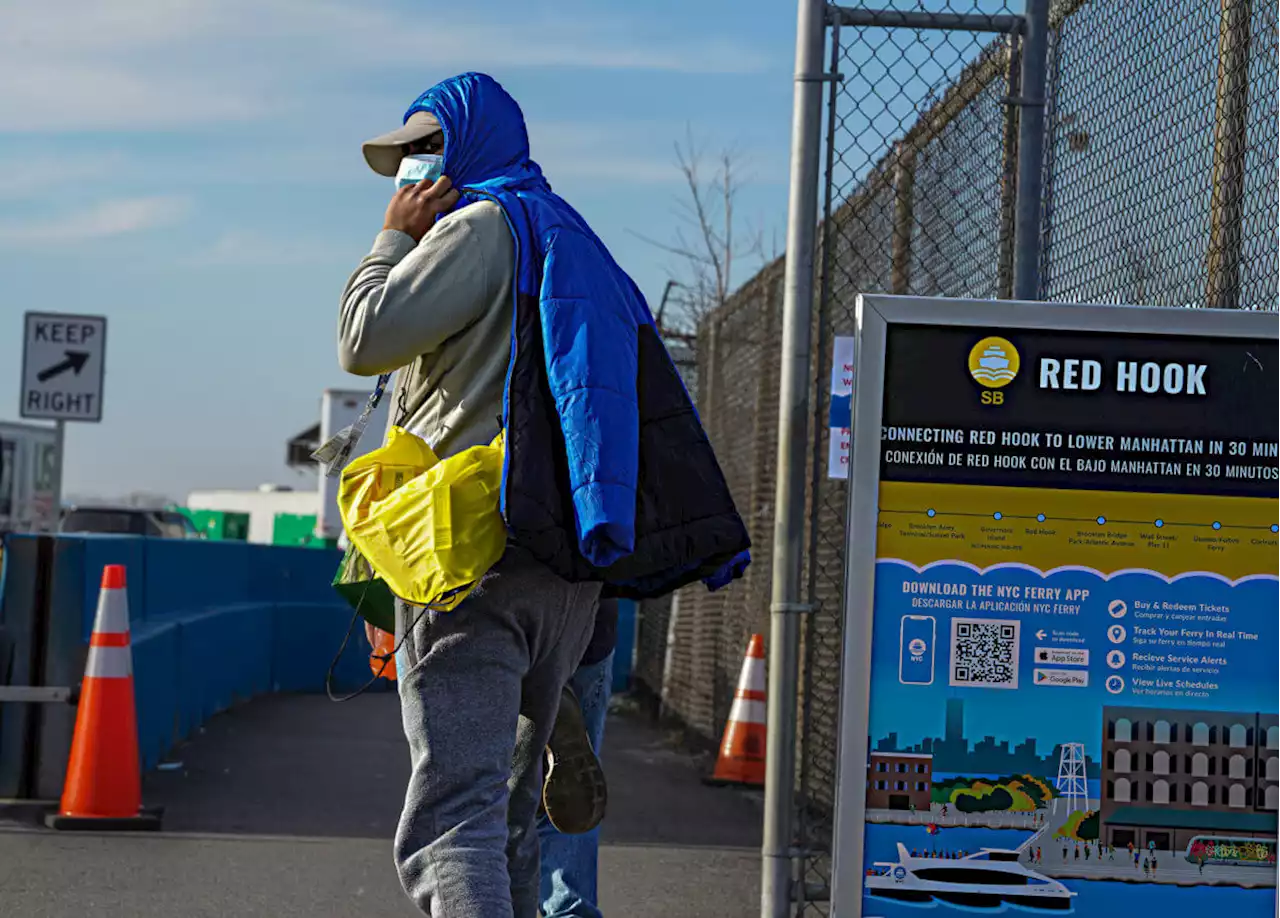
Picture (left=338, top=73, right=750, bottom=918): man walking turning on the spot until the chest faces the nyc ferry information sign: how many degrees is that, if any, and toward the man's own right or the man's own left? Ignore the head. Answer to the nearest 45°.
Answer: approximately 180°

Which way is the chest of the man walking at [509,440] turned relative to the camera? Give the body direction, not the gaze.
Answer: to the viewer's left

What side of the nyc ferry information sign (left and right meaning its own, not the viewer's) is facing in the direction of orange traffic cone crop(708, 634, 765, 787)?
back

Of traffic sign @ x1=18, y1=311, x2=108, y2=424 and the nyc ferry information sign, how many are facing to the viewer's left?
0

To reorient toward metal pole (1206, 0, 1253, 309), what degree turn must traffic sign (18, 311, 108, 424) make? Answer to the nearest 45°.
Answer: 0° — it already faces it

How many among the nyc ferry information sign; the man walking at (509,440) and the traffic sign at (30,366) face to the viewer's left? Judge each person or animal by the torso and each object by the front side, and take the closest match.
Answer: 1

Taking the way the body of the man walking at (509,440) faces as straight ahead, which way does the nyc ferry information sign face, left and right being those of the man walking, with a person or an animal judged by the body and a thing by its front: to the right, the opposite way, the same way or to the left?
to the left

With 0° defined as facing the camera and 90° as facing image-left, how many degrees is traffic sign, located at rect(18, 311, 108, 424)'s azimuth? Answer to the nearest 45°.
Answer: approximately 0°

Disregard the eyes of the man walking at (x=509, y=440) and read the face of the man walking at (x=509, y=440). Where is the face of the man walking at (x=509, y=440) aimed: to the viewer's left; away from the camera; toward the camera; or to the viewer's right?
to the viewer's left

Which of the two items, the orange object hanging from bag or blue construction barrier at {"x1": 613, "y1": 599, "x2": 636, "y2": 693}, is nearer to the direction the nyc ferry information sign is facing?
the orange object hanging from bag

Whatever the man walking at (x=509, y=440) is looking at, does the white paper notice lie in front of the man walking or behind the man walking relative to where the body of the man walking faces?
behind

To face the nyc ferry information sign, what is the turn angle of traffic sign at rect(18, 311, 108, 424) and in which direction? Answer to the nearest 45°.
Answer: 0° — it already faces it

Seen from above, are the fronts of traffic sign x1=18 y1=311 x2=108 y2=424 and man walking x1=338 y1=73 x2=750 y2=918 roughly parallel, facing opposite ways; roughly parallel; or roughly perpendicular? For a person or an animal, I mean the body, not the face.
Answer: roughly perpendicular

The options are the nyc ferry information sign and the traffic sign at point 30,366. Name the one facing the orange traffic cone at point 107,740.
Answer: the traffic sign
